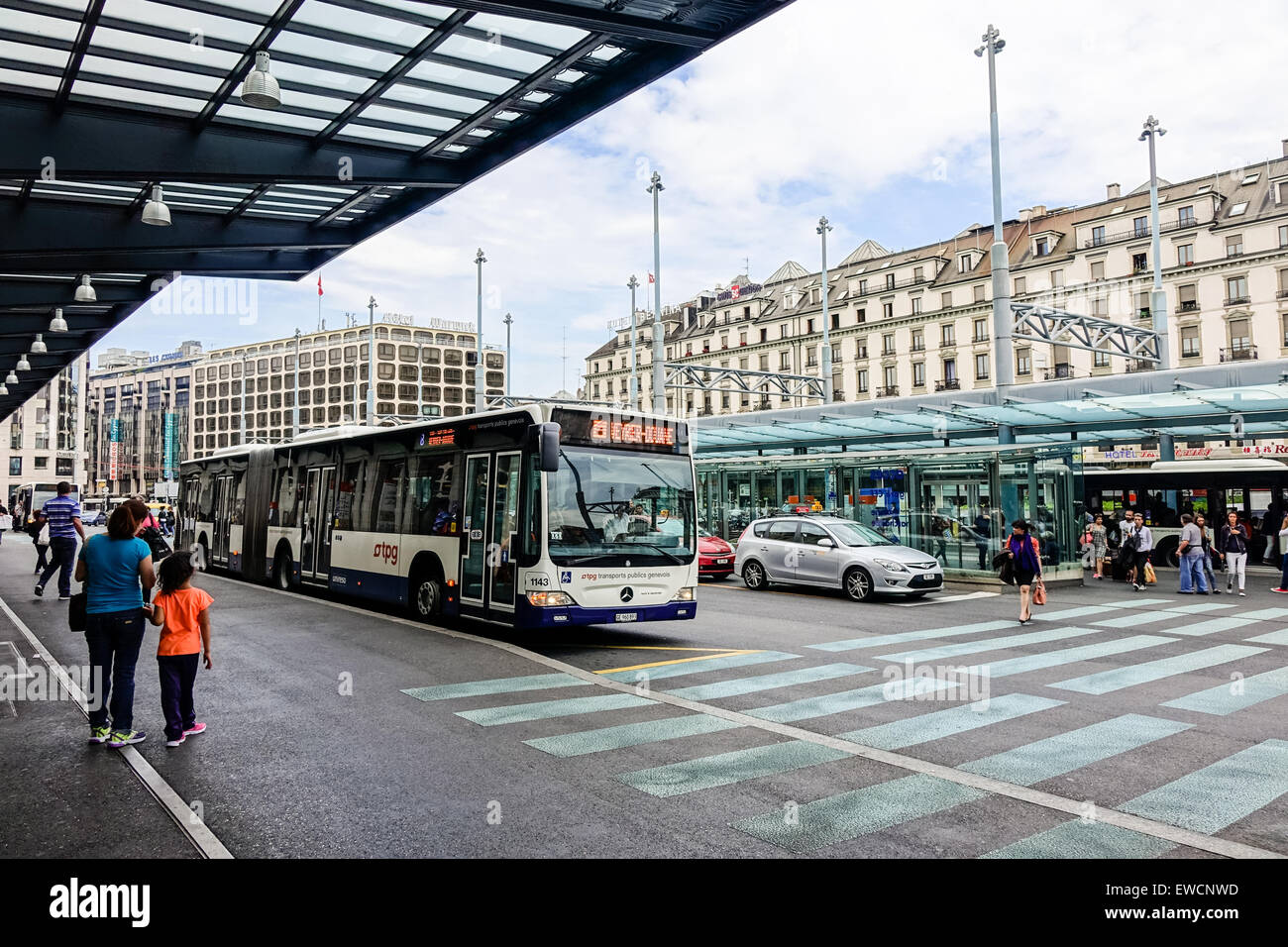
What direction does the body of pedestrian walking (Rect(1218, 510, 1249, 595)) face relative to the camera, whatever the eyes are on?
toward the camera

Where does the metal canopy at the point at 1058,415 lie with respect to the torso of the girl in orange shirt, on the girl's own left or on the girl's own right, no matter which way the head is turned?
on the girl's own right

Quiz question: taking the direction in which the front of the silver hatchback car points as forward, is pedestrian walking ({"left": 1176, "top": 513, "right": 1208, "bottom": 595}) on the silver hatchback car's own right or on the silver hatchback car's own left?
on the silver hatchback car's own left

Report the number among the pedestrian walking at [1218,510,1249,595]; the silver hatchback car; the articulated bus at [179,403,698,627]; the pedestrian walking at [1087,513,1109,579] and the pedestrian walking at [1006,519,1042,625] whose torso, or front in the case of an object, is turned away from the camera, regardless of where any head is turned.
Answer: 0

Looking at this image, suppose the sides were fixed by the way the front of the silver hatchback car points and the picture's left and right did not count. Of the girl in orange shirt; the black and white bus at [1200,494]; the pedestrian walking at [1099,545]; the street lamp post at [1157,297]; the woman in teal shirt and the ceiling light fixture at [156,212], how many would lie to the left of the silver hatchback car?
3

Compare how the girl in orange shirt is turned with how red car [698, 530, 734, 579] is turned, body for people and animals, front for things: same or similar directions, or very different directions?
very different directions

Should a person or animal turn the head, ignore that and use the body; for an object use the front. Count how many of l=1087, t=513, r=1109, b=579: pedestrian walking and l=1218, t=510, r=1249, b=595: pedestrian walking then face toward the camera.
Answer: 2

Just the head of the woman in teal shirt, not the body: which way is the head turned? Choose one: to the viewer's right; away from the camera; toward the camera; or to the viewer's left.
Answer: away from the camera

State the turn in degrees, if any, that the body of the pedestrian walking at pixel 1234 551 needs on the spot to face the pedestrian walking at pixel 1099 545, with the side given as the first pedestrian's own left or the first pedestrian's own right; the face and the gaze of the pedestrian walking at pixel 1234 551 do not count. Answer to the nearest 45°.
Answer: approximately 135° to the first pedestrian's own right

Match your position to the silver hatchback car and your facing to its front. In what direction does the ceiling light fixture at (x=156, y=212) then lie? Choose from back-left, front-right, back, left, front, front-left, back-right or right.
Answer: right

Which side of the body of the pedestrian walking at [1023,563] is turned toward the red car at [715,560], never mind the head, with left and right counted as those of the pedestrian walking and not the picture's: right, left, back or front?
right

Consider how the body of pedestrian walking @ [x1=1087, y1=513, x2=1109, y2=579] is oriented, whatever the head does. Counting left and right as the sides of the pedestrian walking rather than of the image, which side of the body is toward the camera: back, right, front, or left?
front

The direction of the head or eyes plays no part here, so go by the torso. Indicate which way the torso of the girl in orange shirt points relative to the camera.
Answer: away from the camera

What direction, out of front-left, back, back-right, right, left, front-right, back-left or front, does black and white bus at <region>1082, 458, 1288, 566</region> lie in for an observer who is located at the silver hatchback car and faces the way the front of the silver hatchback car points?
left

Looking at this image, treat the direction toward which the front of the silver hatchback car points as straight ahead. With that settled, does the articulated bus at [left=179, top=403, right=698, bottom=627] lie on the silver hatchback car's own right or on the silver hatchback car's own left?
on the silver hatchback car's own right

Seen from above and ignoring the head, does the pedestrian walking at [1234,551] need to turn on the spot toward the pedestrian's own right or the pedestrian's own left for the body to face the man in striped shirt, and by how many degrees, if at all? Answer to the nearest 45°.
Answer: approximately 45° to the pedestrian's own right

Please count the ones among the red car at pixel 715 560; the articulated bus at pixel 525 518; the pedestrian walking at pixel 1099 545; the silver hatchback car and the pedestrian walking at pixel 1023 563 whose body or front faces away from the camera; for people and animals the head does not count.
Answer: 0

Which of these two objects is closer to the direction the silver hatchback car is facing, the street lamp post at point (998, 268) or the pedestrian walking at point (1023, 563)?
the pedestrian walking

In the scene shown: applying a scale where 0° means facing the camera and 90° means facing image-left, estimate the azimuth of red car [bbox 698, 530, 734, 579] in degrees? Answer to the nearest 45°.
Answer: approximately 315°
